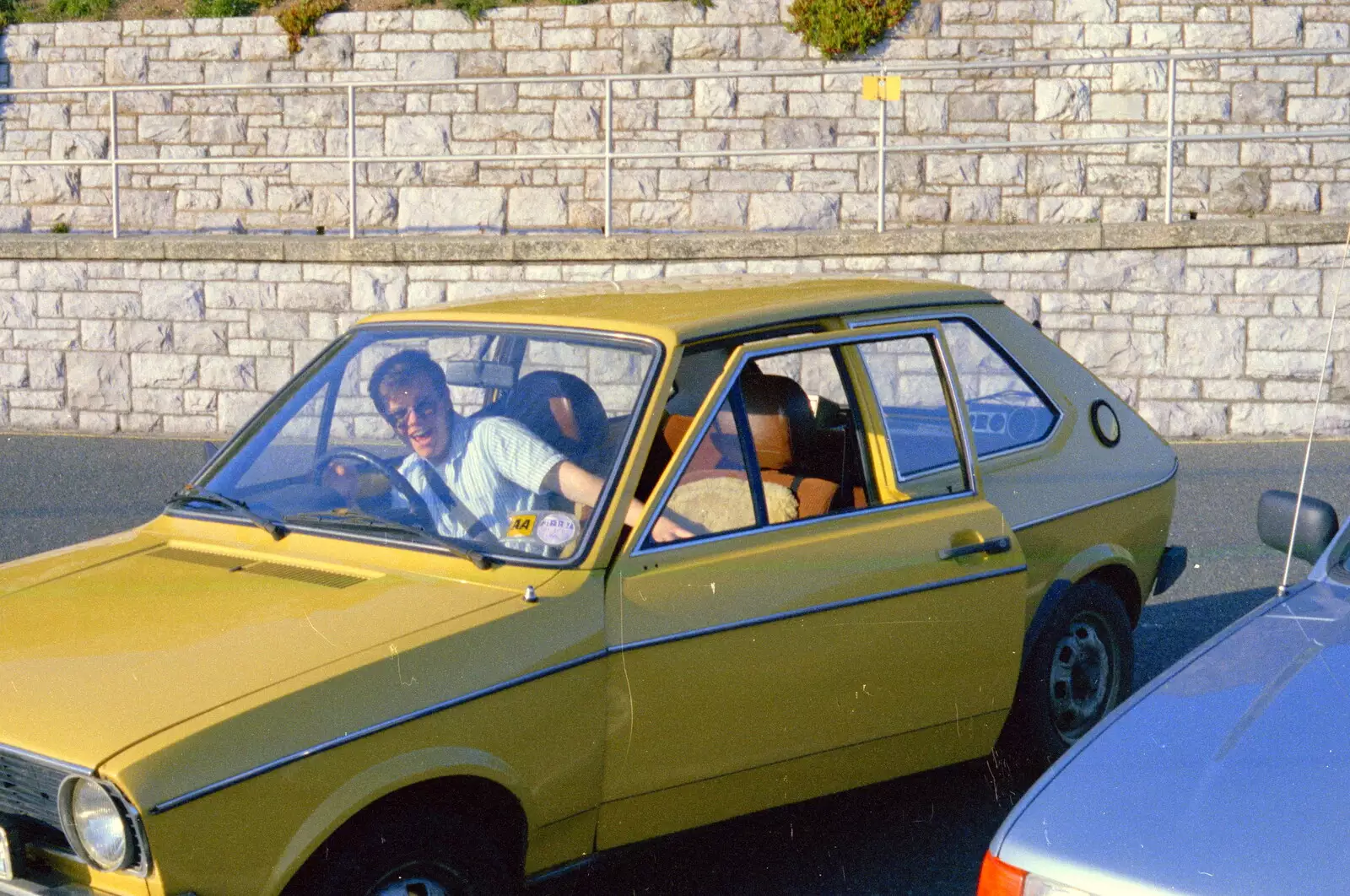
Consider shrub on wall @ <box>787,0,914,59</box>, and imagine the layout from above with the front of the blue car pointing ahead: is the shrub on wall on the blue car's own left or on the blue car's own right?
on the blue car's own right

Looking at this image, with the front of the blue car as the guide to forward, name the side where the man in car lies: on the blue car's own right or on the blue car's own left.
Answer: on the blue car's own right

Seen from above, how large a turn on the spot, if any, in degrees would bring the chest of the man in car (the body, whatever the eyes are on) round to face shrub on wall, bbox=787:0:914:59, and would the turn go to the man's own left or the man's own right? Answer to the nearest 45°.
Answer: approximately 180°

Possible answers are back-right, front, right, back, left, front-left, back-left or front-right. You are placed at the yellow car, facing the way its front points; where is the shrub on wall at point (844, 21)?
back-right

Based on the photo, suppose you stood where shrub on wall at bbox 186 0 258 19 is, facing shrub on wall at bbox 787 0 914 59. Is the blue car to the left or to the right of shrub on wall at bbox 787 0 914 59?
right

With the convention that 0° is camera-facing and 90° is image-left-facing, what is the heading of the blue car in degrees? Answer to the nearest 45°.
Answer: approximately 45°
